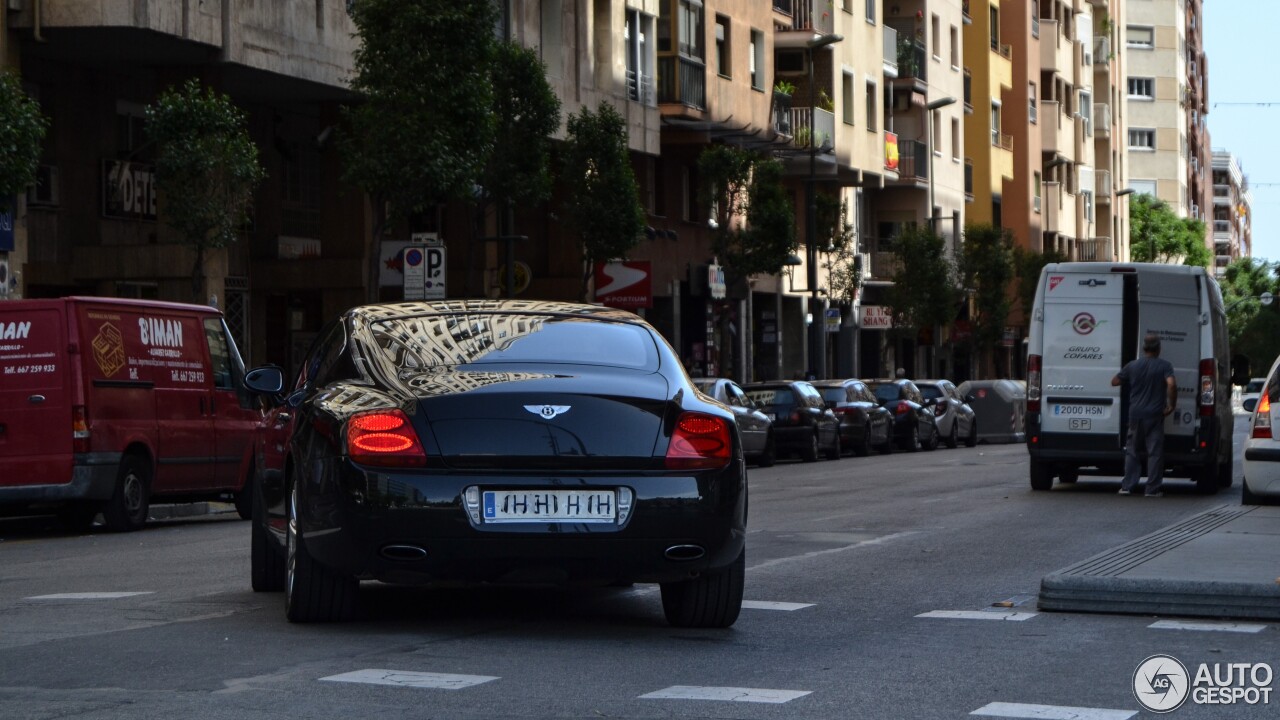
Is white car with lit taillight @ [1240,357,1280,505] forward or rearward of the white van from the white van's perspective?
rearward

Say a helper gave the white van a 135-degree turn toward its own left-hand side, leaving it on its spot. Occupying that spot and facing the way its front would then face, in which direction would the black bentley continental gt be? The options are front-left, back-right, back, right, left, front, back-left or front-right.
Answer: front-left

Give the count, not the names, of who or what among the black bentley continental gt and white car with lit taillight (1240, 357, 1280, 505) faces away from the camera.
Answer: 2

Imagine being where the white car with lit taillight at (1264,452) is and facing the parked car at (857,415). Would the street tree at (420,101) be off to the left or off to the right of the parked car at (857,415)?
left

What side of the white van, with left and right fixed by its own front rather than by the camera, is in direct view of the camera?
back

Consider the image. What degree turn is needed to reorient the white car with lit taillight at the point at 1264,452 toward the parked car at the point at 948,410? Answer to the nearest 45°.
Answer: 0° — it already faces it

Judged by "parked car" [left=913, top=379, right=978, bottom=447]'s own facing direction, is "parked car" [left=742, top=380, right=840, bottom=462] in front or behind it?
behind

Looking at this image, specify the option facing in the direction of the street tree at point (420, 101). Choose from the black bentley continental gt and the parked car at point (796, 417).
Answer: the black bentley continental gt

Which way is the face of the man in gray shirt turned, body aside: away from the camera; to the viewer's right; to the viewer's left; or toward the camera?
away from the camera

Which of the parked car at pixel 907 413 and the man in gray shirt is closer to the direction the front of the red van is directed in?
the parked car

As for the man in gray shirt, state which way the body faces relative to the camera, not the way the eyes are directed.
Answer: away from the camera

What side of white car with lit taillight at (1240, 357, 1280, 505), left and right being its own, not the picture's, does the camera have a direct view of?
back

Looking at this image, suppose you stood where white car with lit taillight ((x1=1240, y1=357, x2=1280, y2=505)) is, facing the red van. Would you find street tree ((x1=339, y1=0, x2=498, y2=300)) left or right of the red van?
right

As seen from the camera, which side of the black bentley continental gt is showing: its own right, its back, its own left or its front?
back

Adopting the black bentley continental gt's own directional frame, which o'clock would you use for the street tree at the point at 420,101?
The street tree is roughly at 12 o'clock from the black bentley continental gt.
